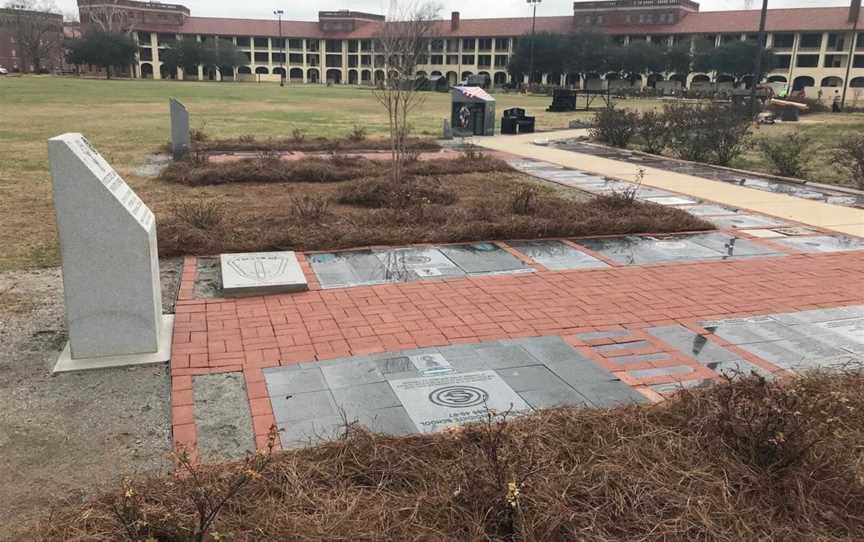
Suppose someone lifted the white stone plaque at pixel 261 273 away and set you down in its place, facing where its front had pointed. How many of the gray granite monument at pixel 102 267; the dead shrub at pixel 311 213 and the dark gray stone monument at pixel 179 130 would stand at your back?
2

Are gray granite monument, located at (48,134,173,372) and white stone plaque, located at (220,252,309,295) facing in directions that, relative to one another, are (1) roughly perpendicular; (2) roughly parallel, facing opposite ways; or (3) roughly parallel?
roughly perpendicular

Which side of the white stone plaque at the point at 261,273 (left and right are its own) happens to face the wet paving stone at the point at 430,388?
front

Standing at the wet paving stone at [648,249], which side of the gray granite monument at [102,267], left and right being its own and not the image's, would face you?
front

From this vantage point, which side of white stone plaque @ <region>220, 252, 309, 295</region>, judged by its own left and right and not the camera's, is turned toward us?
front

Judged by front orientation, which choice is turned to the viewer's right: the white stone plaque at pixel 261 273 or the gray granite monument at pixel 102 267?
the gray granite monument

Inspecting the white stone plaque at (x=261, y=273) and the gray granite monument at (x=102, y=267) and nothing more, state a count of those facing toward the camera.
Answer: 1

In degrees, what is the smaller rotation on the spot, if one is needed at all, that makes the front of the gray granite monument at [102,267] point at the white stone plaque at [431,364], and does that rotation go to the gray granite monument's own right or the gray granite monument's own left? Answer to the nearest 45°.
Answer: approximately 45° to the gray granite monument's own right

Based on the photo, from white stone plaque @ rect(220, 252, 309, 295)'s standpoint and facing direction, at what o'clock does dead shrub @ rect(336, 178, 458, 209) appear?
The dead shrub is roughly at 7 o'clock from the white stone plaque.

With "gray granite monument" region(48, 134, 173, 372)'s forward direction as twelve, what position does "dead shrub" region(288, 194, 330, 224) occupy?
The dead shrub is roughly at 10 o'clock from the gray granite monument.

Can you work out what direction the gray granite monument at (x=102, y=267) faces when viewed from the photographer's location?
facing to the right of the viewer

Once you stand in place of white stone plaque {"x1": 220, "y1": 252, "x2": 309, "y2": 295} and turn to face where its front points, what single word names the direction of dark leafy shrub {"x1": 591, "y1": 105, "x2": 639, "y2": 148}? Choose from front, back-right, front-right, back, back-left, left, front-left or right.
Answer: back-left

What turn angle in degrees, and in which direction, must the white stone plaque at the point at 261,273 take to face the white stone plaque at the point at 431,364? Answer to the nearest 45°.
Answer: approximately 45° to its left

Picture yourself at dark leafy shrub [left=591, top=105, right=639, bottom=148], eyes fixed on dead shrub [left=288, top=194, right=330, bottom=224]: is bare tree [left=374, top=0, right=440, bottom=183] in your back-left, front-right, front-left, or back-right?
front-right

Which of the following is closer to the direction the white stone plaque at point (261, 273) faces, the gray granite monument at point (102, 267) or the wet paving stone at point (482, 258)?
the gray granite monument

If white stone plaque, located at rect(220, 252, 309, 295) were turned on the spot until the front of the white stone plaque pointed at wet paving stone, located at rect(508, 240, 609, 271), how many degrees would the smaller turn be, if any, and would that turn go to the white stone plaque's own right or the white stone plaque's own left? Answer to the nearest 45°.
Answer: approximately 90° to the white stone plaque's own left

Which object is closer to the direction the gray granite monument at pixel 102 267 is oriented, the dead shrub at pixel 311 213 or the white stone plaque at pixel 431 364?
the white stone plaque
